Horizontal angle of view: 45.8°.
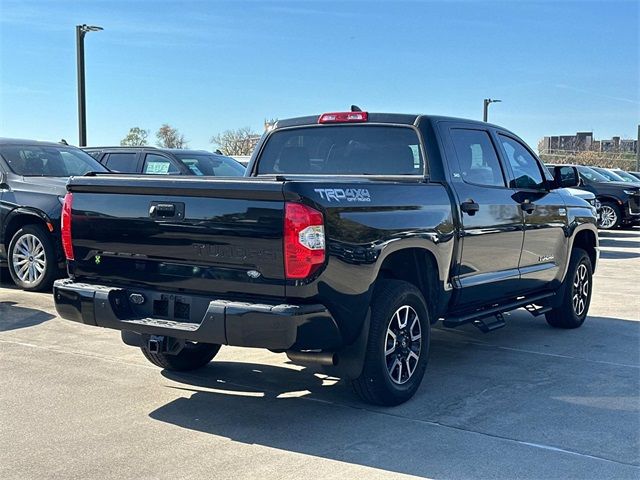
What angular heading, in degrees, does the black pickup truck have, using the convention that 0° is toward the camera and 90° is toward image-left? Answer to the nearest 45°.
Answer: approximately 225°

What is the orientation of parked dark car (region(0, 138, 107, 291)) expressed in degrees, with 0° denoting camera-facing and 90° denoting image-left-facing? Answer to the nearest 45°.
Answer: approximately 315°

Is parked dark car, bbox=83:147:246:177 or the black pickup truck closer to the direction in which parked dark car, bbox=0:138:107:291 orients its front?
the black pickup truck

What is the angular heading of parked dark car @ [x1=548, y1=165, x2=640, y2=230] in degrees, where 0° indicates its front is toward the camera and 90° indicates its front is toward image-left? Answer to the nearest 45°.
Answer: approximately 315°

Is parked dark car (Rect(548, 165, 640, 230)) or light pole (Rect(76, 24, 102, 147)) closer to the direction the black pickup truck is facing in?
the parked dark car

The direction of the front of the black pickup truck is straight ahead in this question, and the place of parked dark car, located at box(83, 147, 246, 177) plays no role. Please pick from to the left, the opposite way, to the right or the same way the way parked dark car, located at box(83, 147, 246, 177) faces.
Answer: to the right

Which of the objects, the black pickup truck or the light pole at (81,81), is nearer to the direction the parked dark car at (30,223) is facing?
the black pickup truck

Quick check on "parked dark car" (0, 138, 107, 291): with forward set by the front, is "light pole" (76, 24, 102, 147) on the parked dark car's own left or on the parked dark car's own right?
on the parked dark car's own left

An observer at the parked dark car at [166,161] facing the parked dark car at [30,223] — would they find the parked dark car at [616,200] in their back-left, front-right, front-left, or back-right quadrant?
back-left

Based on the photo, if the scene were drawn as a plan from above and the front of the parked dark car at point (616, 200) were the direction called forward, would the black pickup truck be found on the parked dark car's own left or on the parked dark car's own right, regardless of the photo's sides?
on the parked dark car's own right

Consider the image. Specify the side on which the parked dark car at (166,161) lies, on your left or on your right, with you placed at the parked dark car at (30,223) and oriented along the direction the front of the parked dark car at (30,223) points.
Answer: on your left
